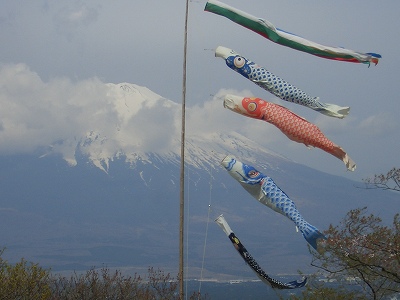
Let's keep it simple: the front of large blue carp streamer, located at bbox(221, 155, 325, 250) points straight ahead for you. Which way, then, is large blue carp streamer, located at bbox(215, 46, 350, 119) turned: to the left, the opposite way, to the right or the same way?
the same way

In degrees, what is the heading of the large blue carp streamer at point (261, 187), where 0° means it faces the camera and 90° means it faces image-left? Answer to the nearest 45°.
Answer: approximately 90°

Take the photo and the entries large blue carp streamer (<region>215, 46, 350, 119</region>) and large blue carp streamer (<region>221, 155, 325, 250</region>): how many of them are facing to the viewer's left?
2

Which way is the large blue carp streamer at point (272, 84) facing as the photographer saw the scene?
facing to the left of the viewer
